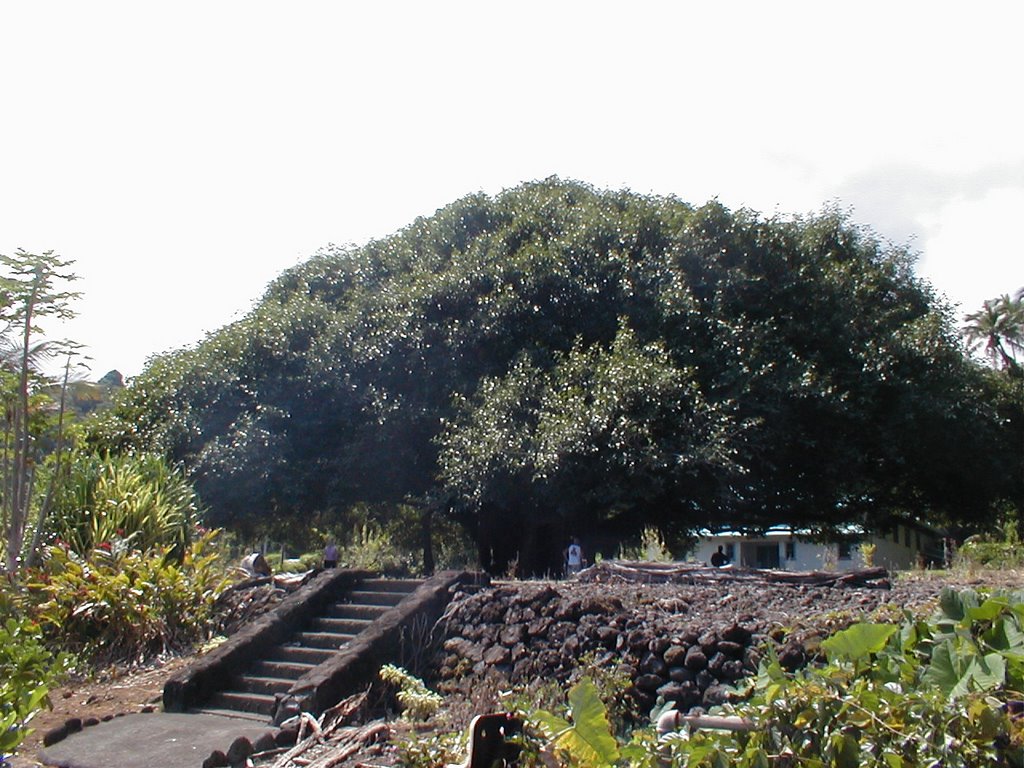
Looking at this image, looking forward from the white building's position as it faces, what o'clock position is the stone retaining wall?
The stone retaining wall is roughly at 12 o'clock from the white building.

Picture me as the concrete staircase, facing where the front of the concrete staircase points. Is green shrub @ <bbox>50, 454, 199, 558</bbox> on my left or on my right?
on my right

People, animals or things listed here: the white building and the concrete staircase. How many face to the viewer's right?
0

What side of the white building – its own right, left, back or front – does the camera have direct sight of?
front

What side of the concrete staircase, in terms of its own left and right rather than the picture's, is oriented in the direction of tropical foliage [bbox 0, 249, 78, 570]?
right

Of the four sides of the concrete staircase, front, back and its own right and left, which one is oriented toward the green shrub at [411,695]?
left

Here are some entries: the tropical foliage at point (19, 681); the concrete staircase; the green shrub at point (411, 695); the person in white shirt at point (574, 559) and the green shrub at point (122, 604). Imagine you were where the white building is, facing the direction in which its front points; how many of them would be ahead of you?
5

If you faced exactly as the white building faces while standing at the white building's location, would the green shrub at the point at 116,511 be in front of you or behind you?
in front

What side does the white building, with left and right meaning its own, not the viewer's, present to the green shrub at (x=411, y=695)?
front

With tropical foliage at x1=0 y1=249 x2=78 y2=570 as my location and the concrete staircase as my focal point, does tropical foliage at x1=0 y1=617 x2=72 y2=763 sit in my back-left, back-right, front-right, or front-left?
front-right

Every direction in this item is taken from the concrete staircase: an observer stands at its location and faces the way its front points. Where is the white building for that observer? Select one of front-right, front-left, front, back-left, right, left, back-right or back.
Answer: back

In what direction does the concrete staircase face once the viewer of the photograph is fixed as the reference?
facing the viewer and to the left of the viewer

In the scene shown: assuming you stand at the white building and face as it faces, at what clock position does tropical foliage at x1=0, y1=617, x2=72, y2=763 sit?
The tropical foliage is roughly at 12 o'clock from the white building.

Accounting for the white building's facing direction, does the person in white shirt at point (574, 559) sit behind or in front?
in front

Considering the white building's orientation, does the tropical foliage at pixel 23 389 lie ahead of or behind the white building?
ahead
